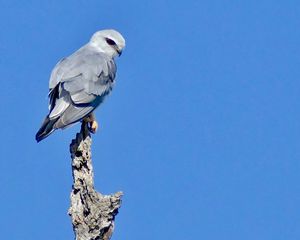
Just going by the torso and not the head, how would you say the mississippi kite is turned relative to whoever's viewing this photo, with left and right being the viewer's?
facing away from the viewer and to the right of the viewer
